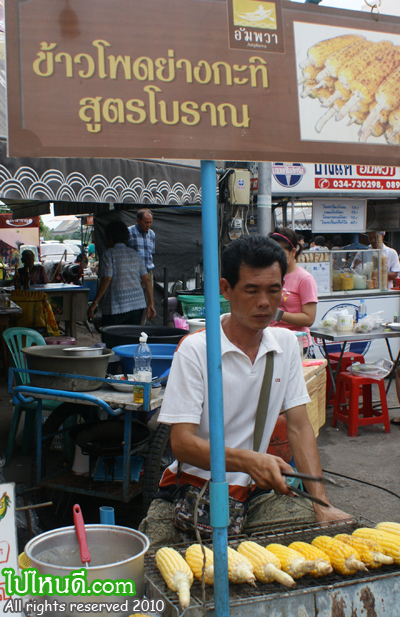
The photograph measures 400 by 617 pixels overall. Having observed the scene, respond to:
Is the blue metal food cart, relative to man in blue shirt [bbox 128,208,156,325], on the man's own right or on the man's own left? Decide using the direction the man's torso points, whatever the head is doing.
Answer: on the man's own right

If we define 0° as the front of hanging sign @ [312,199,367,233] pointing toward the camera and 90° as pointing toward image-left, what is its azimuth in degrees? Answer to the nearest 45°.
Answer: approximately 0°

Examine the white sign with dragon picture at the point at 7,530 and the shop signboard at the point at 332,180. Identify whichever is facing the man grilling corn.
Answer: the shop signboard

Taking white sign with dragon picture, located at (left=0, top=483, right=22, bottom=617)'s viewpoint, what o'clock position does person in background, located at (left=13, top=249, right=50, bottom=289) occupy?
The person in background is roughly at 6 o'clock from the white sign with dragon picture.

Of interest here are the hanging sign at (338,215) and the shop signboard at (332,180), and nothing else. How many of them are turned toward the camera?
2

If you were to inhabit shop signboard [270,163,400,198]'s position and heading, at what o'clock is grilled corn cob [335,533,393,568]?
The grilled corn cob is roughly at 12 o'clock from the shop signboard.

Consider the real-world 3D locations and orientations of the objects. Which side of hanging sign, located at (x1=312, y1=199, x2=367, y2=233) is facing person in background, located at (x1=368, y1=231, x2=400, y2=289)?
left

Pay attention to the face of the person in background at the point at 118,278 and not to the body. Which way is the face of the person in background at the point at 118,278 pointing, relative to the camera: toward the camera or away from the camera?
away from the camera
